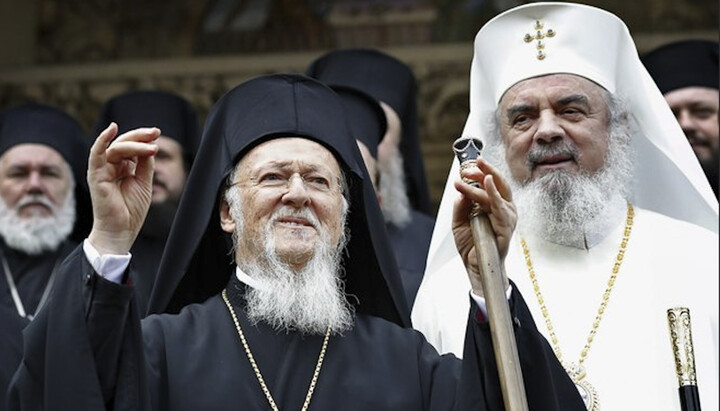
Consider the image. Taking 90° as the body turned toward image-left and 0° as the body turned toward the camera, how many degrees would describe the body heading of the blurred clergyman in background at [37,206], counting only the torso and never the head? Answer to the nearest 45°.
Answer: approximately 0°

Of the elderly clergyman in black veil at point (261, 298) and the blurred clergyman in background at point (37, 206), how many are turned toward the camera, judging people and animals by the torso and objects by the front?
2

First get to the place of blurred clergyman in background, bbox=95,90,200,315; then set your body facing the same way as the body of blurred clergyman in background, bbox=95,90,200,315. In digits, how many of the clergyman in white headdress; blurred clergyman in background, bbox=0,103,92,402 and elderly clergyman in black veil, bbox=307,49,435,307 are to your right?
1

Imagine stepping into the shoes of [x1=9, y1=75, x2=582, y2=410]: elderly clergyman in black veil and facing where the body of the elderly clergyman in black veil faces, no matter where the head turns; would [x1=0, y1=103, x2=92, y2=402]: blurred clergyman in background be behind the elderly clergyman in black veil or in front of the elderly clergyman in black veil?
behind

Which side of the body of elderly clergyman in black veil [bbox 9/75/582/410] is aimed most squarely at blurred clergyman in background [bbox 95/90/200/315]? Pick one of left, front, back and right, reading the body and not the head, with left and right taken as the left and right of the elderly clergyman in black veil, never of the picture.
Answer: back

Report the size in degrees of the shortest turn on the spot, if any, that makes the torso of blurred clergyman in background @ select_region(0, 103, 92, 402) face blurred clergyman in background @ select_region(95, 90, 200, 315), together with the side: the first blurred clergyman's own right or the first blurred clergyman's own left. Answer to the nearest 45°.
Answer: approximately 90° to the first blurred clergyman's own left

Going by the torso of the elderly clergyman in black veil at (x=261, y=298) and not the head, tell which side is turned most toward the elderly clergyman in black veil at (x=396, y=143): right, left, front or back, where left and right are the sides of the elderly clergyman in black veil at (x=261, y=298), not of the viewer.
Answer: back
